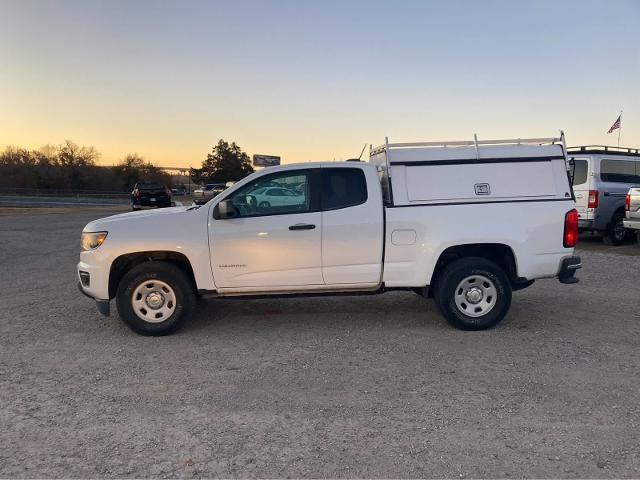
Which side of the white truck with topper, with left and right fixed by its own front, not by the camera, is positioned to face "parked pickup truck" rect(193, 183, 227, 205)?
right

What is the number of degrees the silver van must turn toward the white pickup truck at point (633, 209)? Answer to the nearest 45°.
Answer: approximately 90° to its right

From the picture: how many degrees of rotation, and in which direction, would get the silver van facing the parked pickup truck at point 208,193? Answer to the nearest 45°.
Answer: approximately 90° to its left

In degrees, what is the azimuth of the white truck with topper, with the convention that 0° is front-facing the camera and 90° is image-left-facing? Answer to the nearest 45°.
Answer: approximately 90°

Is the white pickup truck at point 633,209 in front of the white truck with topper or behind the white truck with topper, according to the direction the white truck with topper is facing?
behind

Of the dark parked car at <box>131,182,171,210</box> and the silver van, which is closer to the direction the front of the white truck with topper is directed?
the dark parked car

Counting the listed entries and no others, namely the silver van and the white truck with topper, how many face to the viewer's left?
1

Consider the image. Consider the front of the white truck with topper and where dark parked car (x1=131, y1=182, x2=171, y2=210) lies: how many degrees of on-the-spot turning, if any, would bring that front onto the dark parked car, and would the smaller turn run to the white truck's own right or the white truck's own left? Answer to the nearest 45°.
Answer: approximately 45° to the white truck's own right

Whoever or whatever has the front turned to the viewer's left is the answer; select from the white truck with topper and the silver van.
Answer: the white truck with topper

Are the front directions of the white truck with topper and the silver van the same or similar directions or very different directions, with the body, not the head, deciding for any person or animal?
very different directions

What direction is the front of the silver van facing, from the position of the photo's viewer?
facing away from the viewer and to the right of the viewer
